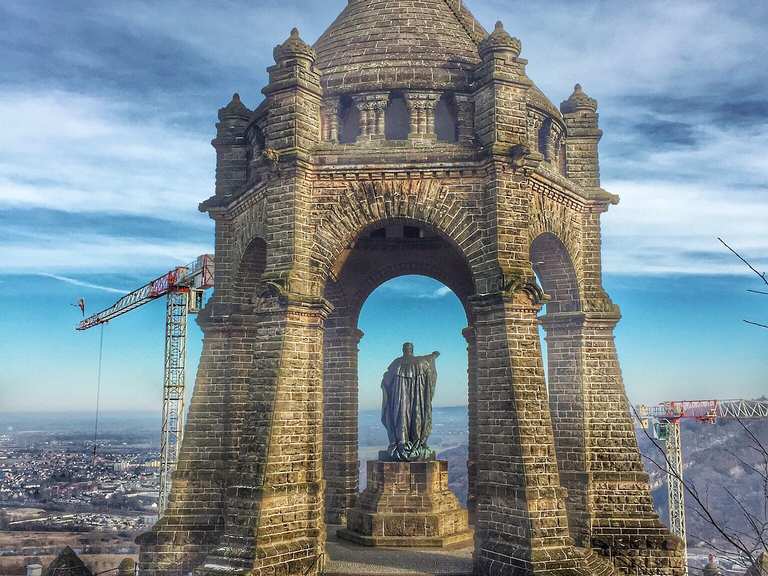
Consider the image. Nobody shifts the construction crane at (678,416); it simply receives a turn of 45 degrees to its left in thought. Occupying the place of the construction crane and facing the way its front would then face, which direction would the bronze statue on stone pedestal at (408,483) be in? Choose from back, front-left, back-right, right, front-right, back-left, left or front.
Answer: back-right

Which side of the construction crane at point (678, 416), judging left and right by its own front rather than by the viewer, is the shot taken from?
right

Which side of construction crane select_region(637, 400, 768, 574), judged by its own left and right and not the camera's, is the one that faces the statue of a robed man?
right

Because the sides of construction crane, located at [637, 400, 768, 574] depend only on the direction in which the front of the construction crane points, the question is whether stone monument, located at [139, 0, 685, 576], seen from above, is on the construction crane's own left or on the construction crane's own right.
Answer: on the construction crane's own right
